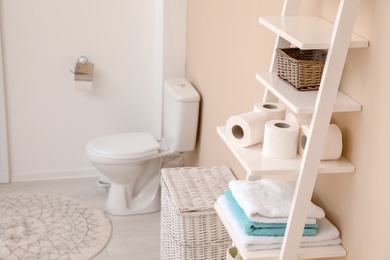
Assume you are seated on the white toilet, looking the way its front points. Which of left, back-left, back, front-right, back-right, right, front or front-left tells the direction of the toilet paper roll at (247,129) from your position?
left

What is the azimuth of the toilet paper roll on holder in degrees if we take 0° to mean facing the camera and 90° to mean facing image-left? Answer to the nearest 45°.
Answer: approximately 0°

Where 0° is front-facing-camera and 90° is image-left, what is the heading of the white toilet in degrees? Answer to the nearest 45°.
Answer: approximately 90°

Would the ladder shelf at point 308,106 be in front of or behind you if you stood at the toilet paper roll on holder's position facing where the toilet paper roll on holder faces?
in front

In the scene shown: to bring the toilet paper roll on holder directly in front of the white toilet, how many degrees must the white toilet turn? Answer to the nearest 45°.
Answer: approximately 45° to its right

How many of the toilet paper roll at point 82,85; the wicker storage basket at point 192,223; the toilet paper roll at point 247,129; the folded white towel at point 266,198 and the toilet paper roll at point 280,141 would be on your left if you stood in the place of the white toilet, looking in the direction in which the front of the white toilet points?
4

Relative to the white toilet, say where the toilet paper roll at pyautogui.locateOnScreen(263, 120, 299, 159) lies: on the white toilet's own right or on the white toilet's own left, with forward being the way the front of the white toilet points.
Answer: on the white toilet's own left

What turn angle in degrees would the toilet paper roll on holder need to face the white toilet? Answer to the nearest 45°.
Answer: approximately 45° to its left
